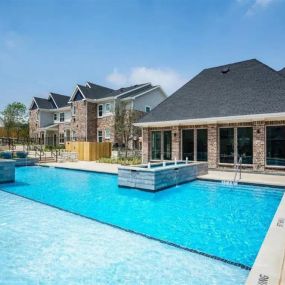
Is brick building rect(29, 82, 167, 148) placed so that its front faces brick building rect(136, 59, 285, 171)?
no

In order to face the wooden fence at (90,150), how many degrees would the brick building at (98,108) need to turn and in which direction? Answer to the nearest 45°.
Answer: approximately 45° to its left

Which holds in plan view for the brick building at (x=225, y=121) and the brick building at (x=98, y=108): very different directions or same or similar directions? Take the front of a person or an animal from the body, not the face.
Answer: same or similar directions

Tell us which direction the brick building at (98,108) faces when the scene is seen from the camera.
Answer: facing the viewer and to the left of the viewer

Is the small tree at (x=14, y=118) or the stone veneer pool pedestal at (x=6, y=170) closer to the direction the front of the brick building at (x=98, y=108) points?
the stone veneer pool pedestal

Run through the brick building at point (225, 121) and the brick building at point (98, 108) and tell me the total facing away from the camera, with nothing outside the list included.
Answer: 0

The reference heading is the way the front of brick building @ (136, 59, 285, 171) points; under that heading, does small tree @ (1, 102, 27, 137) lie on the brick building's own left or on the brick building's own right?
on the brick building's own right

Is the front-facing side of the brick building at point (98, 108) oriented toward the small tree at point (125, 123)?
no

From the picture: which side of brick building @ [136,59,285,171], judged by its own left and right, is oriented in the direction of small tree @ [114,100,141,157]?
right

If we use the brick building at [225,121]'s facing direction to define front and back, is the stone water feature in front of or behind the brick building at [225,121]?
in front

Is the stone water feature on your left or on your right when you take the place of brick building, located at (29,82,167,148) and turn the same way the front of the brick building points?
on your left

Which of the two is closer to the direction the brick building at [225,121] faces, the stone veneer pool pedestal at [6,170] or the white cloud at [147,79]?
the stone veneer pool pedestal

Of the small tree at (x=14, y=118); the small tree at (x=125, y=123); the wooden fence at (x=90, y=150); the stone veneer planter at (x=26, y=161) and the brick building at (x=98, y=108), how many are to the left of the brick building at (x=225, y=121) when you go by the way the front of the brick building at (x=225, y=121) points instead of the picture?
0
